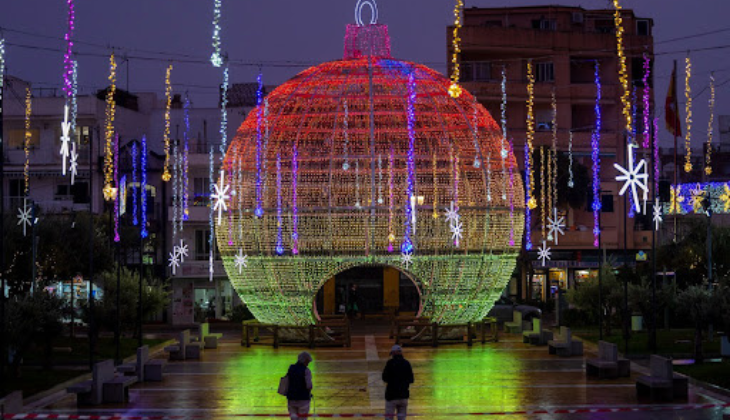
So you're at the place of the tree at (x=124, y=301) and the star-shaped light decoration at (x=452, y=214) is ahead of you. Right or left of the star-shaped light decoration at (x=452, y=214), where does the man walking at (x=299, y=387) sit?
right

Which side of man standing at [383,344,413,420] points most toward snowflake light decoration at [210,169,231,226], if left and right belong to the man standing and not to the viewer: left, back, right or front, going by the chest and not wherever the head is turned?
front

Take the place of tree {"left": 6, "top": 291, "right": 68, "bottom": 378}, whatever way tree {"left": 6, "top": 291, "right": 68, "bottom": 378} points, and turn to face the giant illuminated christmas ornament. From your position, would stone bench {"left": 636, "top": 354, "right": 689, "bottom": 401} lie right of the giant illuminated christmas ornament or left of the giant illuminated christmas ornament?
right

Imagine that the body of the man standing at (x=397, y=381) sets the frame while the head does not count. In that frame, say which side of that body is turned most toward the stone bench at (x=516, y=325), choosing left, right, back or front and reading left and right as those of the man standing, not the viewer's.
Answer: front

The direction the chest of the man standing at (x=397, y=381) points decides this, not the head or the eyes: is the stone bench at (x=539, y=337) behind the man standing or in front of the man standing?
in front

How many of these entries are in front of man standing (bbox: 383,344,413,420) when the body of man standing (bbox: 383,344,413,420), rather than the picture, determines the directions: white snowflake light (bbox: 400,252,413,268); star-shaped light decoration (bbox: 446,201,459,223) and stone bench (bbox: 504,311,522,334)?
3

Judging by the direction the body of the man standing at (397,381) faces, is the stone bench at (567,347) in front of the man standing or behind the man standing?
in front

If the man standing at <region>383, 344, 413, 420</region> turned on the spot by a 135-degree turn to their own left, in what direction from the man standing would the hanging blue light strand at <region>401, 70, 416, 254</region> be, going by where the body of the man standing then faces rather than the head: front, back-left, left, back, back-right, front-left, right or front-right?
back-right

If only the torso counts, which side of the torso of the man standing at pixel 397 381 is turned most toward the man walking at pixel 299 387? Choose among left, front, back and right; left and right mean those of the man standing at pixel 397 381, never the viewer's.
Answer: left

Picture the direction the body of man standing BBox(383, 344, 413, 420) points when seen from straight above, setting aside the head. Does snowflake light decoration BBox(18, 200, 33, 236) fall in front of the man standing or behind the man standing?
in front

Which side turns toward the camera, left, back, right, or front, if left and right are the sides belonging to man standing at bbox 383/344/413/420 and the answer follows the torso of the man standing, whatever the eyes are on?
back

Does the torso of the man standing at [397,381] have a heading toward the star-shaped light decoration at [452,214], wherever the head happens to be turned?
yes

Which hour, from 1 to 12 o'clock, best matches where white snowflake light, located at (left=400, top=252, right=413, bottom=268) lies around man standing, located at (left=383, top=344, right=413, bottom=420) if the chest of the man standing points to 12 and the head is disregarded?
The white snowflake light is roughly at 12 o'clock from the man standing.

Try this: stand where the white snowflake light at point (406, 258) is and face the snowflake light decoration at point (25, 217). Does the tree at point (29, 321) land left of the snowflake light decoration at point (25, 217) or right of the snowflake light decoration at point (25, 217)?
left
